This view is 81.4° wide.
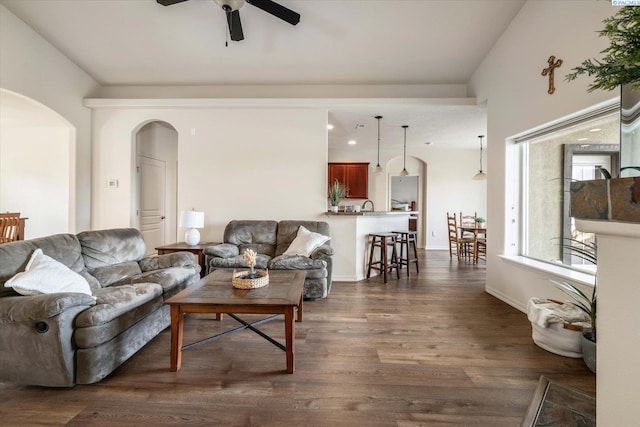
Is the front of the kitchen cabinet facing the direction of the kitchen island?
yes

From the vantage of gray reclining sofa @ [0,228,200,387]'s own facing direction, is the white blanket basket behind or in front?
in front

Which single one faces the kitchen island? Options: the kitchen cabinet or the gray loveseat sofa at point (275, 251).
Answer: the kitchen cabinet

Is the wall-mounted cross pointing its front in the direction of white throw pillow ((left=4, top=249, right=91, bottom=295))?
yes

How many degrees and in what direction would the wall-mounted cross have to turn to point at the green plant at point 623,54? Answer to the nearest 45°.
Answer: approximately 45° to its left

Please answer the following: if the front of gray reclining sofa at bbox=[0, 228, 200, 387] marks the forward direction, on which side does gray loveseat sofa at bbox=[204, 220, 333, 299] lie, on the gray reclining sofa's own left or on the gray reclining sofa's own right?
on the gray reclining sofa's own left

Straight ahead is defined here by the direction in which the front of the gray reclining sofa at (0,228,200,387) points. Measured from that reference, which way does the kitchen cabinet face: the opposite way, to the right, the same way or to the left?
to the right

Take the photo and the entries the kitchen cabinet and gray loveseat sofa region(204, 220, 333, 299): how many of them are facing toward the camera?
2

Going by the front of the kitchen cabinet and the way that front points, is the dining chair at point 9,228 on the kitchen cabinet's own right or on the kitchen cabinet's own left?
on the kitchen cabinet's own right

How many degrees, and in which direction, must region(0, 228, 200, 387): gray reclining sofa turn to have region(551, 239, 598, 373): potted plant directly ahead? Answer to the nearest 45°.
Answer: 0° — it already faces it

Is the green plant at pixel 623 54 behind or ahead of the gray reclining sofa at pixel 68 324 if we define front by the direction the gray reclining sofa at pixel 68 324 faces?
ahead

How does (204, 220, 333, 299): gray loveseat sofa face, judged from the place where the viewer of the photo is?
facing the viewer

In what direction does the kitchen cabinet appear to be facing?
toward the camera

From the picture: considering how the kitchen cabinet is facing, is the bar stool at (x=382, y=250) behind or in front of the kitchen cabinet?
in front

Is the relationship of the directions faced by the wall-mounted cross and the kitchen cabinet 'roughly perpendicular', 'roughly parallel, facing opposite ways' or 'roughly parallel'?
roughly perpendicular

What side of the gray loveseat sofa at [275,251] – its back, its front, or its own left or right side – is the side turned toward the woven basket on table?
front

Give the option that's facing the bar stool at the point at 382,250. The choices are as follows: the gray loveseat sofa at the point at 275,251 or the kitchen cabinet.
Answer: the kitchen cabinet

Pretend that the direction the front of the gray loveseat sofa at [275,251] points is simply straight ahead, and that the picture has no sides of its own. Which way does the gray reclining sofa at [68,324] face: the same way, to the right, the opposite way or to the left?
to the left

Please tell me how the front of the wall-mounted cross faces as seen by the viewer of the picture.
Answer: facing the viewer and to the left of the viewer
